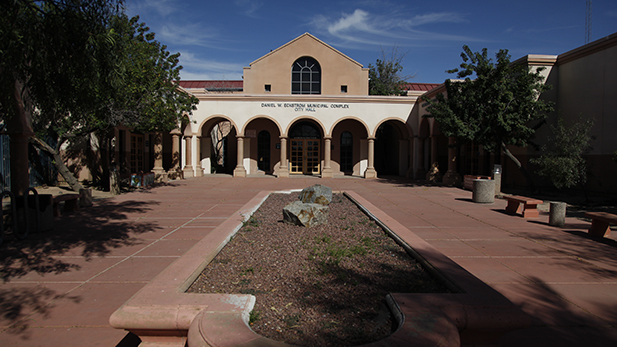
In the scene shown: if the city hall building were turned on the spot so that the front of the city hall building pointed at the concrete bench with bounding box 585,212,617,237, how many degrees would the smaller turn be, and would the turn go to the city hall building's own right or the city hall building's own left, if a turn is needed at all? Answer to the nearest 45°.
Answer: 0° — it already faces it

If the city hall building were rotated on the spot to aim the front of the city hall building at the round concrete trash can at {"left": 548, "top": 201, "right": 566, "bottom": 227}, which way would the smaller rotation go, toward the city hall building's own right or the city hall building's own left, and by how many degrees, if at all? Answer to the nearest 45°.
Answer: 0° — it already faces it

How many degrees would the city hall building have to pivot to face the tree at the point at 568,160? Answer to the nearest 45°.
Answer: approximately 45° to its left

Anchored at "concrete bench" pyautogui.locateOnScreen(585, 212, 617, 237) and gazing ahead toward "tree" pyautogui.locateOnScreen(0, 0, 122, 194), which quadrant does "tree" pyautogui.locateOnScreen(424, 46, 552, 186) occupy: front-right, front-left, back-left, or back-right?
front-right

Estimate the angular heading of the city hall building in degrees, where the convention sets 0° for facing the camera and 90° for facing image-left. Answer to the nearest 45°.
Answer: approximately 0°

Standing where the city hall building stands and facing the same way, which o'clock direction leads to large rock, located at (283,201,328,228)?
The large rock is roughly at 12 o'clock from the city hall building.

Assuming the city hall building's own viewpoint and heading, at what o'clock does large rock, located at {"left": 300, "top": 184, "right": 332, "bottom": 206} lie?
The large rock is roughly at 12 o'clock from the city hall building.
